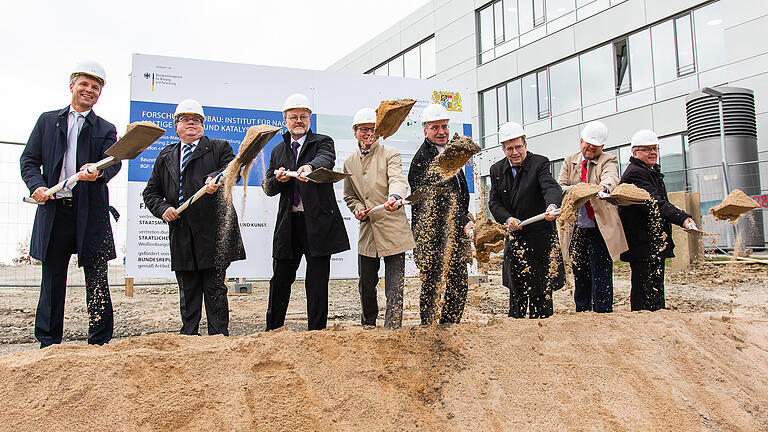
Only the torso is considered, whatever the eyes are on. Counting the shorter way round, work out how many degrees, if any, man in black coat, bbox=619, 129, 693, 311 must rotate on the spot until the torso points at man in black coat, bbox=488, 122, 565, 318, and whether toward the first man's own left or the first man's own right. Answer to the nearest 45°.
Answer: approximately 90° to the first man's own right

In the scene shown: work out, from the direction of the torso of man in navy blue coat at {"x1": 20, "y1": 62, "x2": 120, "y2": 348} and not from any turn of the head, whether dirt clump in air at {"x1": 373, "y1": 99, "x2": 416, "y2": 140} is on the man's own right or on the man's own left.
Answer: on the man's own left

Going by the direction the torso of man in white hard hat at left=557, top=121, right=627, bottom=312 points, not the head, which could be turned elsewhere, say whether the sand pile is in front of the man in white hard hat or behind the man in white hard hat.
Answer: in front

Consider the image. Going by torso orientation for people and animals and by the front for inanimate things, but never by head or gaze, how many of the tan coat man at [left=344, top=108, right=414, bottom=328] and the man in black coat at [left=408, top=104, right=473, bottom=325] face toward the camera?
2

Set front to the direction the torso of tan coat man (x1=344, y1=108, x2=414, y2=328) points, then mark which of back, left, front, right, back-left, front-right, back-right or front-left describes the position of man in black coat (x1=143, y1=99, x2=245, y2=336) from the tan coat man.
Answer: right

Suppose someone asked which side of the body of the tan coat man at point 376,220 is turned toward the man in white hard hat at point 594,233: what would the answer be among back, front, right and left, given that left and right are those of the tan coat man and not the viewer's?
left

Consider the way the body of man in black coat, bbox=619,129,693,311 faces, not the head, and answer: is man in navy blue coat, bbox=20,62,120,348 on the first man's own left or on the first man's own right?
on the first man's own right

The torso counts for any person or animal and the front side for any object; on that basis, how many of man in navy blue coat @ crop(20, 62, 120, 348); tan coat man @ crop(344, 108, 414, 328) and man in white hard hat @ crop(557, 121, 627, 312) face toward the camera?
3
